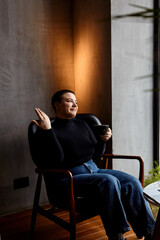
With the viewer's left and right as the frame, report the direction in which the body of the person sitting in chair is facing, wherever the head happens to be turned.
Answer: facing the viewer and to the right of the viewer
